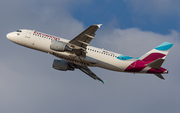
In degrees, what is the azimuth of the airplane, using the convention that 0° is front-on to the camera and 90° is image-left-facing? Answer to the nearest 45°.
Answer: approximately 90°
